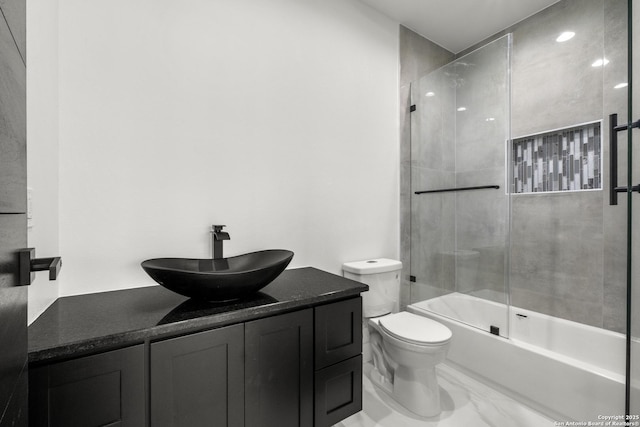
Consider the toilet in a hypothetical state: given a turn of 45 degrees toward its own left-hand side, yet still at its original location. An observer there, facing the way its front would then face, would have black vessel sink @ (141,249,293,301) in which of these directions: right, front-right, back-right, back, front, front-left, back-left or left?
back-right

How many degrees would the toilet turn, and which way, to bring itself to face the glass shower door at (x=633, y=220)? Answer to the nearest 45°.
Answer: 0° — it already faces it

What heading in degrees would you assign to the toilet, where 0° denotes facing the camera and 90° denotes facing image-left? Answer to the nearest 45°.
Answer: approximately 315°

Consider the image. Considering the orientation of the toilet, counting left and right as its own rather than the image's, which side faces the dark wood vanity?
right

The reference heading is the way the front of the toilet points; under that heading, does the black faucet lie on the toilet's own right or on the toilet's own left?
on the toilet's own right

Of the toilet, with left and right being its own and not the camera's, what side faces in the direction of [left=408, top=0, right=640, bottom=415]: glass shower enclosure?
left
